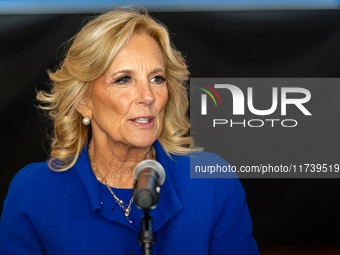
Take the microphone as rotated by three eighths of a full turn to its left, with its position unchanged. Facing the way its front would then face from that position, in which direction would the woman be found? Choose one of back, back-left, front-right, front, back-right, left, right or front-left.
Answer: back-right

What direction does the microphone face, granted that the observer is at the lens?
facing away from the viewer

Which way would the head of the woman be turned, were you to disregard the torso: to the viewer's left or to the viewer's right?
to the viewer's right
